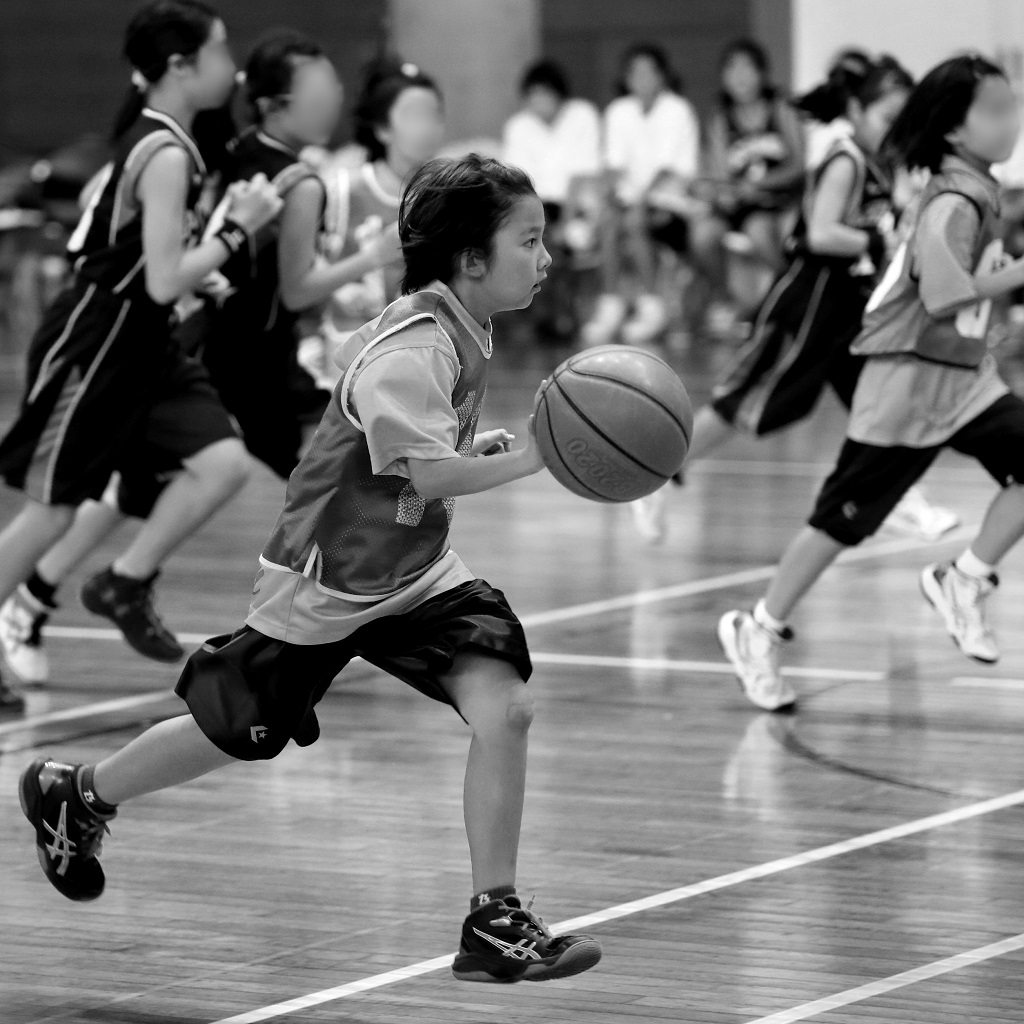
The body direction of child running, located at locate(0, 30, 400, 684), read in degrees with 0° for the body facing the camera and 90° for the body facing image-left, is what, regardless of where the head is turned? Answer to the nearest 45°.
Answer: approximately 270°

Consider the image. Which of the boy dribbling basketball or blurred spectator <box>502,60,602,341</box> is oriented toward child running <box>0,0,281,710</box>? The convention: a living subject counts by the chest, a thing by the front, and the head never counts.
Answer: the blurred spectator

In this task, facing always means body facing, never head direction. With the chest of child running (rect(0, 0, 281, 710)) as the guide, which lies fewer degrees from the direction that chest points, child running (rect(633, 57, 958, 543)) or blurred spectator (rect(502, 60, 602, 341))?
the child running

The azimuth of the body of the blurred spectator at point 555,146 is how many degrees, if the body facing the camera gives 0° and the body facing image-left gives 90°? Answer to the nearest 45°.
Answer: approximately 0°

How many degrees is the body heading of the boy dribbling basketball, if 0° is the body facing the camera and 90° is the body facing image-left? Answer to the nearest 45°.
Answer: approximately 270°

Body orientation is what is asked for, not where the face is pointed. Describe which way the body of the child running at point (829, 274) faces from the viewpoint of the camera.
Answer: to the viewer's right

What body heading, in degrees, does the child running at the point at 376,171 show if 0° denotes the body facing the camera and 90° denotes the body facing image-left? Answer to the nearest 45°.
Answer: approximately 315°

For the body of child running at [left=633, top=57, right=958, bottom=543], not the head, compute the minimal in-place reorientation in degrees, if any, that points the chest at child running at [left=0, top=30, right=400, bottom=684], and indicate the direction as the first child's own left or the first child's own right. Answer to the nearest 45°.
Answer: approximately 135° to the first child's own right

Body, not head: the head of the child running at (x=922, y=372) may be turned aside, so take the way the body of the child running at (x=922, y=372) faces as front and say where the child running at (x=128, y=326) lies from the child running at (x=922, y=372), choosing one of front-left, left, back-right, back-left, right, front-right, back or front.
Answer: back

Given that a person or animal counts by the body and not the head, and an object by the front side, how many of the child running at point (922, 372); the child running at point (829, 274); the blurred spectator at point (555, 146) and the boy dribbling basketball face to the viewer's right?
3

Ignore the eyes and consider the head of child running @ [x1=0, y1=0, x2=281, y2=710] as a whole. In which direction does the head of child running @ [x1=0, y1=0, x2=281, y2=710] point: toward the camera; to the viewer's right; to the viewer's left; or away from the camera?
to the viewer's right
